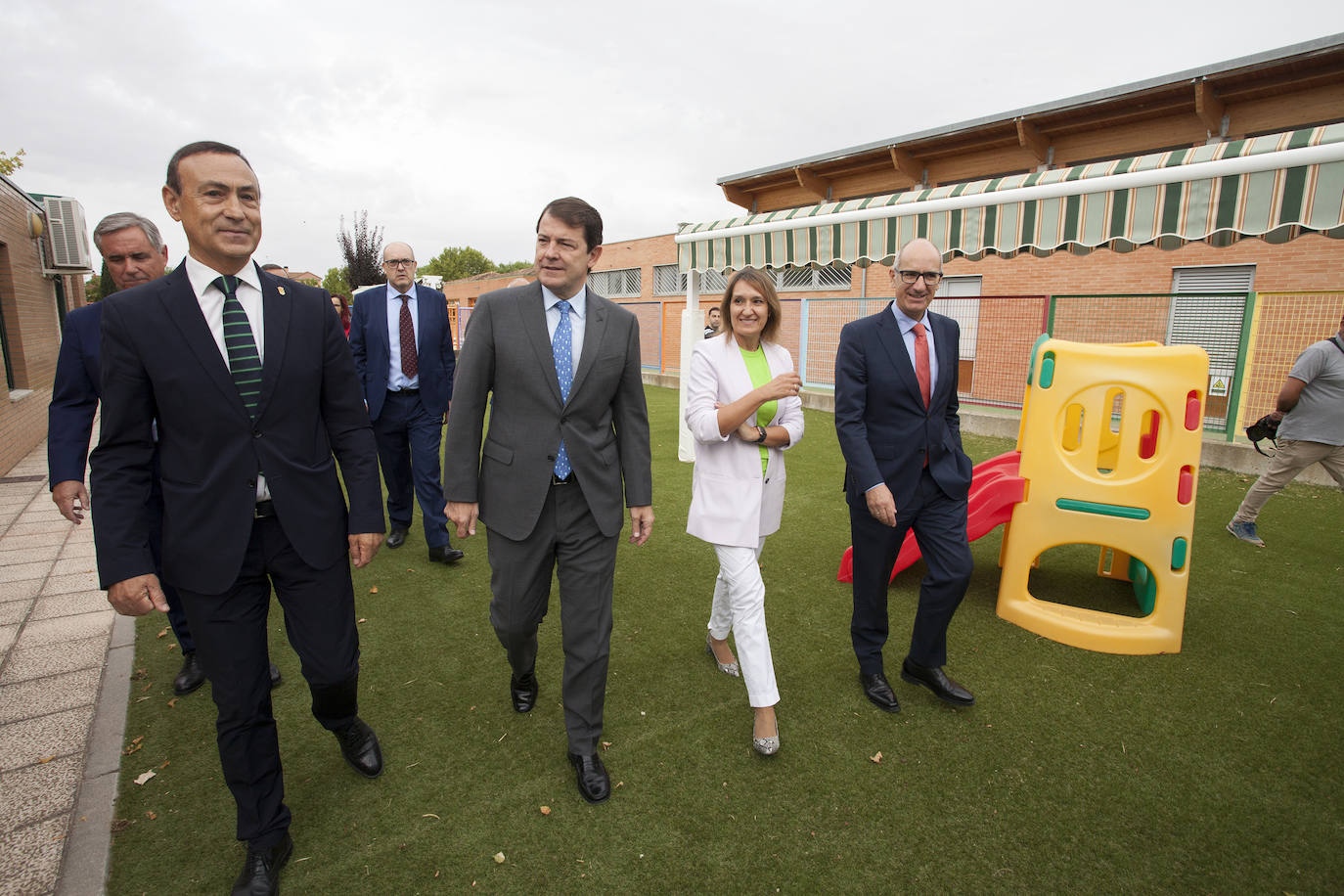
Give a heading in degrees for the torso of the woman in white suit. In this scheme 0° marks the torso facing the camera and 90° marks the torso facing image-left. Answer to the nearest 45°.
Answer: approximately 315°

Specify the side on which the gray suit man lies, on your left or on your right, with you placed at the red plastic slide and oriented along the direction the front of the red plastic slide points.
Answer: on your left

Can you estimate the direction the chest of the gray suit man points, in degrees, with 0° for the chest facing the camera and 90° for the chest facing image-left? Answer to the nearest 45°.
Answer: approximately 0°

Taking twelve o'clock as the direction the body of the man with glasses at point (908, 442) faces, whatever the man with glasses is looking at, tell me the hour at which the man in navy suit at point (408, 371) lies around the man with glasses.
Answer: The man in navy suit is roughly at 5 o'clock from the man with glasses.

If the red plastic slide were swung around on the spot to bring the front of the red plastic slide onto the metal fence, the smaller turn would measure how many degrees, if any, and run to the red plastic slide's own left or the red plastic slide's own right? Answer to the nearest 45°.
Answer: approximately 90° to the red plastic slide's own right

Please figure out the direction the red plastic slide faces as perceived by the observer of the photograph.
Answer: facing to the left of the viewer
